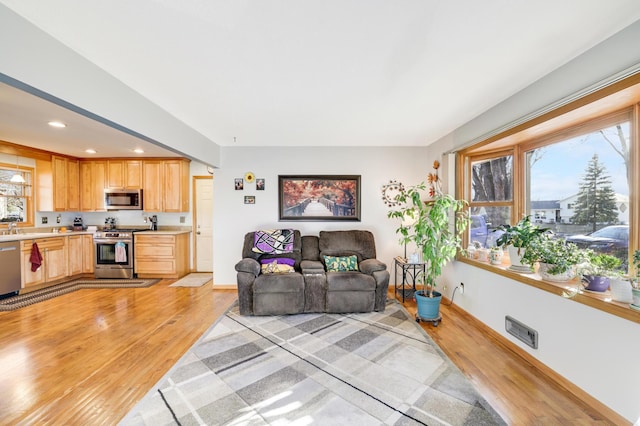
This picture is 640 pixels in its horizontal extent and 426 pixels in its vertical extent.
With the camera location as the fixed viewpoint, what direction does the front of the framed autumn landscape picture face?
facing the viewer

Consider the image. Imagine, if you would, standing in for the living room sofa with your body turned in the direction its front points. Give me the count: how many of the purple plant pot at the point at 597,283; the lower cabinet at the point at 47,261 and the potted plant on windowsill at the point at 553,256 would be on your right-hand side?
1

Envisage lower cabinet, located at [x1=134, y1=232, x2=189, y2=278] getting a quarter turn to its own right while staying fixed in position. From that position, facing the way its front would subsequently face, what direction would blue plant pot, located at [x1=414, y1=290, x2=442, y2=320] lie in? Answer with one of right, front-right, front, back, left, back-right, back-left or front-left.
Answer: back

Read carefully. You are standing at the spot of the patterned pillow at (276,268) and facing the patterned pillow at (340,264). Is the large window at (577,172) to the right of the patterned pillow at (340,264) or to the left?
right

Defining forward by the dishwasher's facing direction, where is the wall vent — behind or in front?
in front

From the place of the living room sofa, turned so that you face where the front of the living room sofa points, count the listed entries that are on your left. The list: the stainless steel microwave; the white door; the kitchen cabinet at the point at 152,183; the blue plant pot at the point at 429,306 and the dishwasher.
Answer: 1

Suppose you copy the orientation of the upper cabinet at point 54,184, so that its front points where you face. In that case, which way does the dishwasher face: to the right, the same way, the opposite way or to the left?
the same way

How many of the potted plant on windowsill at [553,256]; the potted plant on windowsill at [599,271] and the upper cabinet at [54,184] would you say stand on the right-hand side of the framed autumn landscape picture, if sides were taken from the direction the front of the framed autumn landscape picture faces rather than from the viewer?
1

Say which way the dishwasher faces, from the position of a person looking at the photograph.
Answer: facing the viewer and to the right of the viewer

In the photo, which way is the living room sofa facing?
toward the camera

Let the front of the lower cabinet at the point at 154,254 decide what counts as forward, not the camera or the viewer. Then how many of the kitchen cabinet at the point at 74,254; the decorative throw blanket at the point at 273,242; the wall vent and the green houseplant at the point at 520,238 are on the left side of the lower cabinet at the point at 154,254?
3
